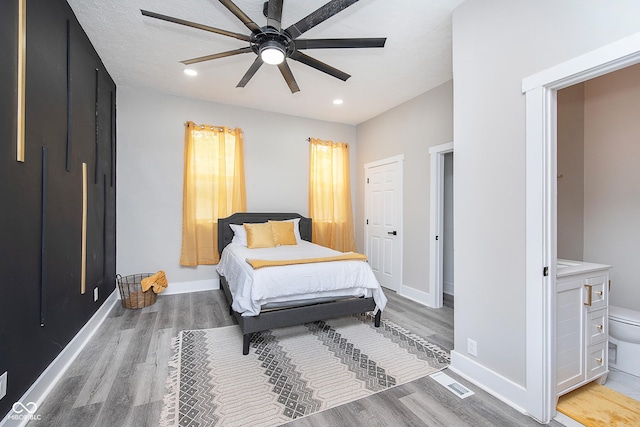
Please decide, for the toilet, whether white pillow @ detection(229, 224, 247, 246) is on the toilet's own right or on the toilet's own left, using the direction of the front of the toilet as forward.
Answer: on the toilet's own right

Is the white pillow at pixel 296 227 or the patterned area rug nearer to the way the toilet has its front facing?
the patterned area rug

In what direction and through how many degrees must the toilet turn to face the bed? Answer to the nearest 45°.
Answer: approximately 90° to its right
